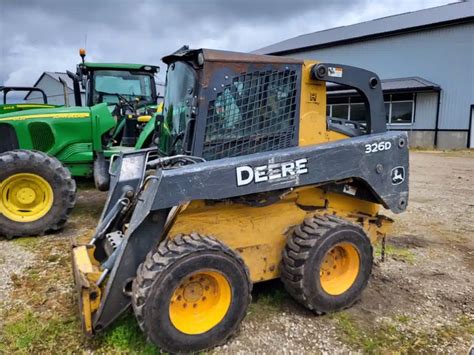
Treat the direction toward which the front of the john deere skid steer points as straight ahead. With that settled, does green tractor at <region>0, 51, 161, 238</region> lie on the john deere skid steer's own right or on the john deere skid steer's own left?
on the john deere skid steer's own right

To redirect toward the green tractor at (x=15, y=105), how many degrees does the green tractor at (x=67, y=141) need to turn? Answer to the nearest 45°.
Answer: approximately 90° to its right

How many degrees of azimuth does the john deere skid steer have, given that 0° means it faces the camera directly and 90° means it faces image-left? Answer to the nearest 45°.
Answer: approximately 45°

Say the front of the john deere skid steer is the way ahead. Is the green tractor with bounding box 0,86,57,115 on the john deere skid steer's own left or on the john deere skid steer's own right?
on the john deere skid steer's own right

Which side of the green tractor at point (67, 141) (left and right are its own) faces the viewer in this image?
left

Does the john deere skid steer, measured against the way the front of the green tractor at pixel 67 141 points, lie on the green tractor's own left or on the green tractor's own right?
on the green tractor's own left

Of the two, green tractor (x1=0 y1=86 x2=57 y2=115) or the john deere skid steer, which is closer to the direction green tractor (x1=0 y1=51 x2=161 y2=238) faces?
the green tractor
